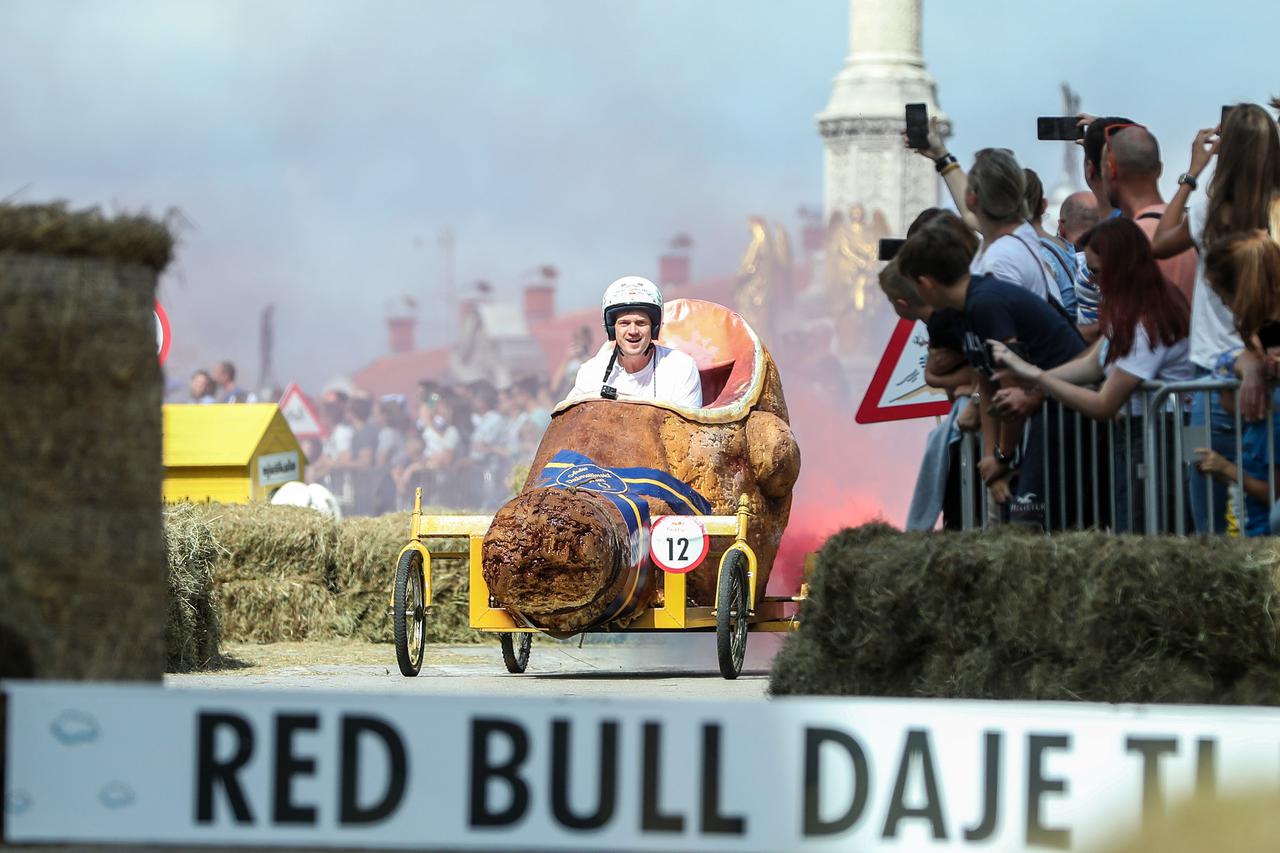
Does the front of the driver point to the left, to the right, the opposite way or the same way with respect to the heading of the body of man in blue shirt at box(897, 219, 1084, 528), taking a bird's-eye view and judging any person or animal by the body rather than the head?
to the left

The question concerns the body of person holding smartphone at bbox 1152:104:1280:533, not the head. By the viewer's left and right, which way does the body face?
facing away from the viewer and to the left of the viewer

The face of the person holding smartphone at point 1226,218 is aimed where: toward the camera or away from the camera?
away from the camera

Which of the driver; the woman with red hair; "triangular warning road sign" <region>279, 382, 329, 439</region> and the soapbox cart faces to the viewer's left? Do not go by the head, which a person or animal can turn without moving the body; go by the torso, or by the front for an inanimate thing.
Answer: the woman with red hair

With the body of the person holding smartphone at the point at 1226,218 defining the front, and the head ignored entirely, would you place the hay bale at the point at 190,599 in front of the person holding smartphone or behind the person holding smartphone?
in front

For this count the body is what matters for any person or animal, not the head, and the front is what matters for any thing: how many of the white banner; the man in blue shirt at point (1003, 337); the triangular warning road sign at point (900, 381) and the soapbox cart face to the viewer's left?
1

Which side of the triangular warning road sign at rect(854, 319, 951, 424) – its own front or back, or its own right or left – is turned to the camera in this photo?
front

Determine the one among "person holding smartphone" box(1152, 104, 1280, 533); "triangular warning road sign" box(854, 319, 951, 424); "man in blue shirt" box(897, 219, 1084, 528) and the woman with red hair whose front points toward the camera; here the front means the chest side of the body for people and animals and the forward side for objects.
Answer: the triangular warning road sign

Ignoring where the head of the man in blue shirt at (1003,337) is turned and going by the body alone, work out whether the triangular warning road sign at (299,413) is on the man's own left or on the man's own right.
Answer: on the man's own right

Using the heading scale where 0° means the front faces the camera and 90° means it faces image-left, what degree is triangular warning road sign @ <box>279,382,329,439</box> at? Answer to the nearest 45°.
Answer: approximately 0°

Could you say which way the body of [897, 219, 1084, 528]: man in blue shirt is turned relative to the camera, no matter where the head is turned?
to the viewer's left
